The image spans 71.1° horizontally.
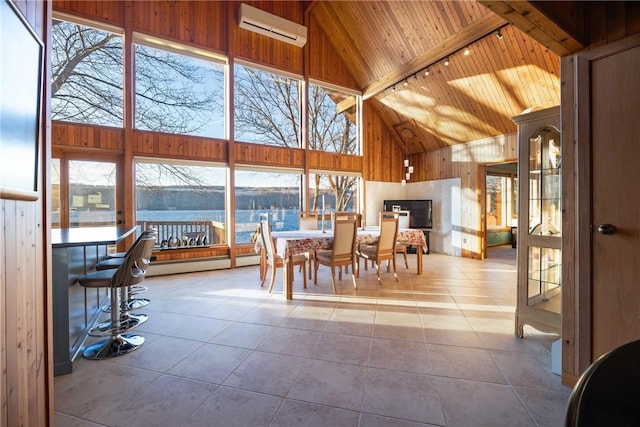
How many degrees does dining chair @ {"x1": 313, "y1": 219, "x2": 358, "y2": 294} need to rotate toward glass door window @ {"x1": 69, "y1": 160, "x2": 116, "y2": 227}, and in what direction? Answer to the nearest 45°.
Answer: approximately 45° to its left

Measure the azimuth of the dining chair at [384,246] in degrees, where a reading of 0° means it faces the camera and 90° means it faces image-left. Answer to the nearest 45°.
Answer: approximately 135°

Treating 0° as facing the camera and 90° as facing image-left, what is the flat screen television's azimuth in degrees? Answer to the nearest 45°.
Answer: approximately 0°

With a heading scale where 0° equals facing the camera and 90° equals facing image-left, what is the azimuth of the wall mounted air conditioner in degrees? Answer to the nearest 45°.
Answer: approximately 315°

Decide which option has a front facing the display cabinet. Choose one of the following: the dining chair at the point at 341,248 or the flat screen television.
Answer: the flat screen television

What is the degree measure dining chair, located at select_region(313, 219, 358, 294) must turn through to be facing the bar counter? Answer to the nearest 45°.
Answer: approximately 90° to its left

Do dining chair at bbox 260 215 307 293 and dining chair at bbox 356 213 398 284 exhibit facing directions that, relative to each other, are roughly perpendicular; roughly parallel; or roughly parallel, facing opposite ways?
roughly perpendicular

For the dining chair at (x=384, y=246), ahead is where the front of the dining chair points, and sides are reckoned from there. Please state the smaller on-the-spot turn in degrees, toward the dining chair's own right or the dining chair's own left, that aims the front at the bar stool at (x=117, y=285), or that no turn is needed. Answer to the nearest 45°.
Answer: approximately 90° to the dining chair's own left

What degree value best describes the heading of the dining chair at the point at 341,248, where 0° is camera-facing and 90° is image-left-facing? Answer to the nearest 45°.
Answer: approximately 135°

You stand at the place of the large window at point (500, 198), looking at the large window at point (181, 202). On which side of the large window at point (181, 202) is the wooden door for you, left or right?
left

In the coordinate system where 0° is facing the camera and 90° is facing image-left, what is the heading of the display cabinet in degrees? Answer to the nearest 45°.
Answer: approximately 45°
